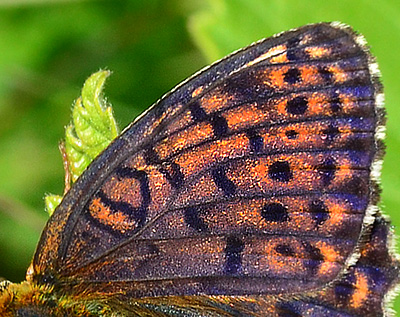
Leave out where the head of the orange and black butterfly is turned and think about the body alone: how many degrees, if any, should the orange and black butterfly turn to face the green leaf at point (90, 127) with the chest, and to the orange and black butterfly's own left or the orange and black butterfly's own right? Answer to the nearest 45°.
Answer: approximately 45° to the orange and black butterfly's own right

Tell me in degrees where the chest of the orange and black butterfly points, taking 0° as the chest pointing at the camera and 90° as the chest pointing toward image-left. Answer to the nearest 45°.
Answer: approximately 90°
